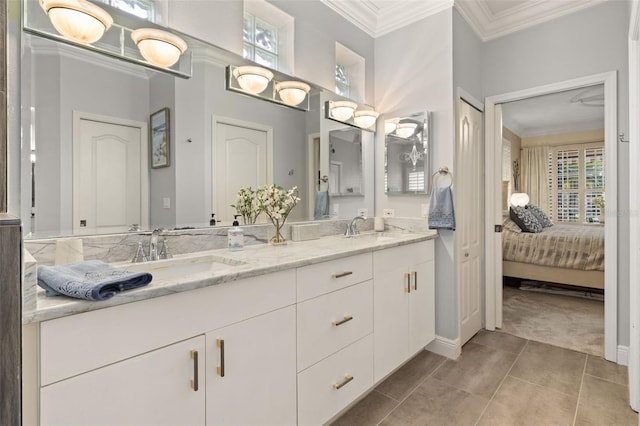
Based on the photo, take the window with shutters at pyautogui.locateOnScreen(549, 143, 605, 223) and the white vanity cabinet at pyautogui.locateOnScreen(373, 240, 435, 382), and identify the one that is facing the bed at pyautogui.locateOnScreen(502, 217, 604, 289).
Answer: the window with shutters

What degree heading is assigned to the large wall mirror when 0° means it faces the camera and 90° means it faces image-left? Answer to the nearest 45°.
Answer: approximately 315°

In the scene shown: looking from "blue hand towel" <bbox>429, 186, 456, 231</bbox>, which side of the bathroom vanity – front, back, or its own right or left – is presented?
left

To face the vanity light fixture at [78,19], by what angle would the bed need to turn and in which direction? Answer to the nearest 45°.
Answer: approximately 90° to its right

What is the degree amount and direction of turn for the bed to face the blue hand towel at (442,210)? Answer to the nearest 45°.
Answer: approximately 90° to its right

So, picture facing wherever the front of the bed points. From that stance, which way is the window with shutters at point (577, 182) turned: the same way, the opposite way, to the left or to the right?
to the right

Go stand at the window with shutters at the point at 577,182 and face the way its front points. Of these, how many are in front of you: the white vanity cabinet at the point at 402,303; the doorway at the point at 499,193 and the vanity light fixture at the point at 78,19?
3

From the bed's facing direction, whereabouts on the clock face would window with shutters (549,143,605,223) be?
The window with shutters is roughly at 9 o'clock from the bed.

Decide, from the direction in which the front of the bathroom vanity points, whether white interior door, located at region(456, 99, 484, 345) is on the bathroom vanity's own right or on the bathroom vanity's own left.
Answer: on the bathroom vanity's own left

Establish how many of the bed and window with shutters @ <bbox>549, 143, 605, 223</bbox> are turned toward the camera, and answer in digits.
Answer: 1

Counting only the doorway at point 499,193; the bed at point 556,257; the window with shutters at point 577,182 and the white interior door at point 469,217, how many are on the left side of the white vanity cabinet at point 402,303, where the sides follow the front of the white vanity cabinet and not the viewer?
4

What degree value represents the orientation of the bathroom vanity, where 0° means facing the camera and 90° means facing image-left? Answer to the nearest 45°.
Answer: approximately 315°

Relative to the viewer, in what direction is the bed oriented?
to the viewer's right

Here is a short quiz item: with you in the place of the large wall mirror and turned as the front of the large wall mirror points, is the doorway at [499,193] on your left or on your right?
on your left

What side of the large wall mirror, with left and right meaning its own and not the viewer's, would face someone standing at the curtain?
left
